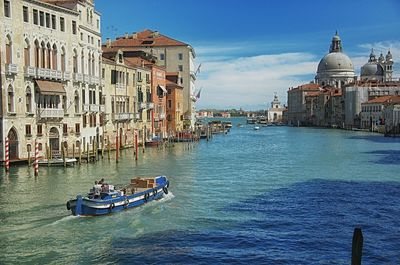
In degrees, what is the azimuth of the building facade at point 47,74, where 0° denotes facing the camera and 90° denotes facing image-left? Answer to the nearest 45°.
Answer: approximately 315°
